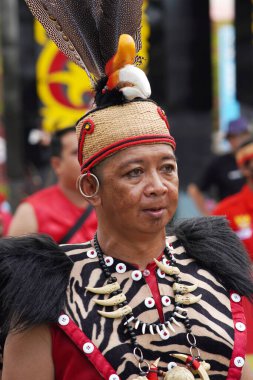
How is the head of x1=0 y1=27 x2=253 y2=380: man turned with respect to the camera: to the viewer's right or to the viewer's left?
to the viewer's right

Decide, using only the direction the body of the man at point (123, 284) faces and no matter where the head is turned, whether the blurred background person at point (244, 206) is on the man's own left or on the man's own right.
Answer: on the man's own left

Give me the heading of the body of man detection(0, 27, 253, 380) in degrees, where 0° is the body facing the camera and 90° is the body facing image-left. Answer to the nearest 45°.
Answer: approximately 315°

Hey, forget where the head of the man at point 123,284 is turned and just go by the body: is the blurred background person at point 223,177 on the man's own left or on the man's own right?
on the man's own left

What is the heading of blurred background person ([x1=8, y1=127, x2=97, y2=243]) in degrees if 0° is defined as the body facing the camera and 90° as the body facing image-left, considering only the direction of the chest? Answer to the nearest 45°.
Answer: approximately 315°

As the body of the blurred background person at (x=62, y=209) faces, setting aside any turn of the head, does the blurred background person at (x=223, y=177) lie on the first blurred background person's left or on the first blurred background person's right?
on the first blurred background person's left
